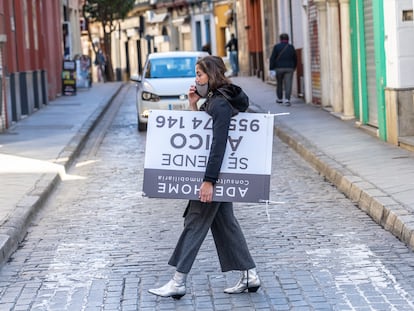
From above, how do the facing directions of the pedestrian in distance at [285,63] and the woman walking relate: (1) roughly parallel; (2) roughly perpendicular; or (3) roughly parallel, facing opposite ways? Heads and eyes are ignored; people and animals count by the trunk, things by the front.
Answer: roughly perpendicular

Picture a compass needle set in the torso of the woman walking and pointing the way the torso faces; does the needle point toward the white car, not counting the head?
no

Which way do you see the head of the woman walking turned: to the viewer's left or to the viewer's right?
to the viewer's left

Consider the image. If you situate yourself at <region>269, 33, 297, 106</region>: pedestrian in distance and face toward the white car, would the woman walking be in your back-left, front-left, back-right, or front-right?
front-left

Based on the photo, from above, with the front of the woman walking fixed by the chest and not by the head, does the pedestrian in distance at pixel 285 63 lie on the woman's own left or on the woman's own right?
on the woman's own right

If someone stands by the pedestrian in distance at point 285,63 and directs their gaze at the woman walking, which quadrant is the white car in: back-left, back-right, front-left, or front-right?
front-right

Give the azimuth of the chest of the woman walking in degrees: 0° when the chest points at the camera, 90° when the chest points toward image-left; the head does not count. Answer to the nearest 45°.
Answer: approximately 90°
